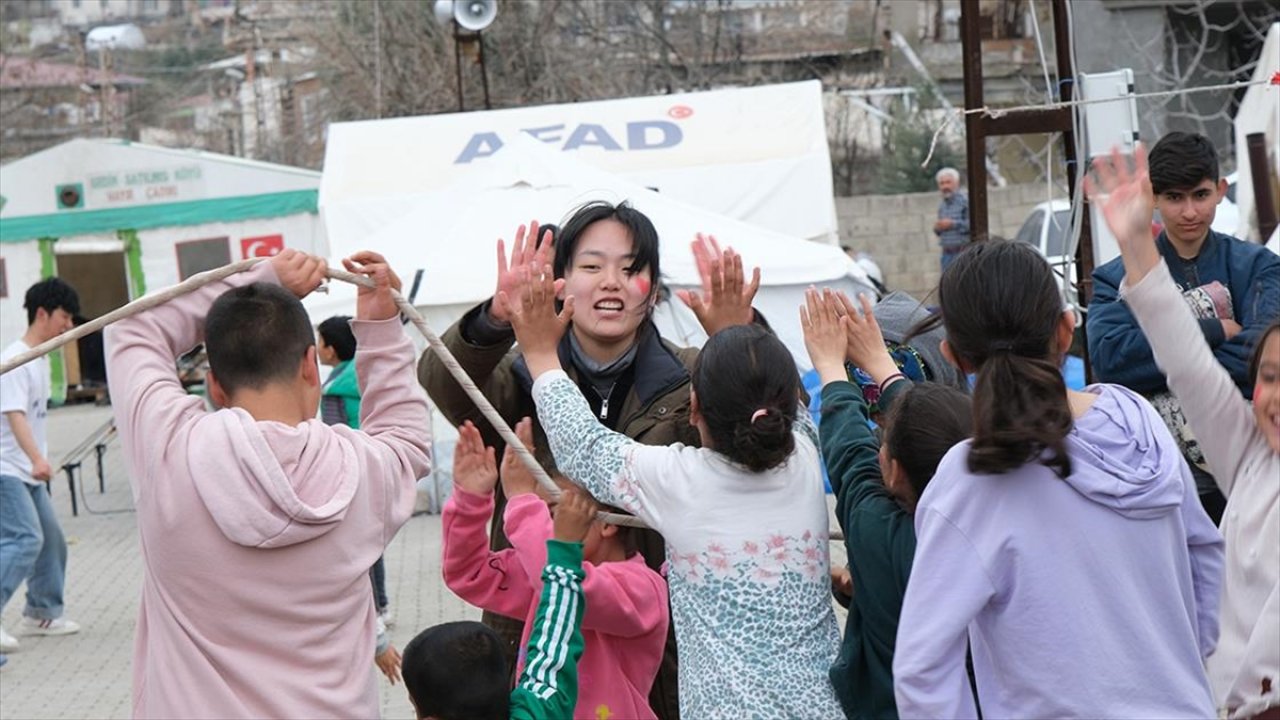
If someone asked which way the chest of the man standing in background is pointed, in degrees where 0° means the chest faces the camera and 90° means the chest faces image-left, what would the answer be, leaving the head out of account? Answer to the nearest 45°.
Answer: approximately 45°

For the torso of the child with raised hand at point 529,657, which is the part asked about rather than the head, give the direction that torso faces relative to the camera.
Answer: away from the camera

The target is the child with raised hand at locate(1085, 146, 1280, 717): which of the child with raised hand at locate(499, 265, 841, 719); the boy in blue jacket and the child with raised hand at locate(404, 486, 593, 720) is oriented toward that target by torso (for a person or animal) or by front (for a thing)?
the boy in blue jacket

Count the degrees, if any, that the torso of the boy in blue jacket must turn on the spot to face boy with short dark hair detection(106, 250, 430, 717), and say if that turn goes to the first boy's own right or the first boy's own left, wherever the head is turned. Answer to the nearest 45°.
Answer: approximately 45° to the first boy's own right

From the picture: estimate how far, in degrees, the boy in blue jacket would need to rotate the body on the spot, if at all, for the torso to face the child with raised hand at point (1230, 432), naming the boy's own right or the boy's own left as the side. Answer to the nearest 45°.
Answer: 0° — they already face them

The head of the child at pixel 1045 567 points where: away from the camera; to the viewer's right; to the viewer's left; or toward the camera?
away from the camera

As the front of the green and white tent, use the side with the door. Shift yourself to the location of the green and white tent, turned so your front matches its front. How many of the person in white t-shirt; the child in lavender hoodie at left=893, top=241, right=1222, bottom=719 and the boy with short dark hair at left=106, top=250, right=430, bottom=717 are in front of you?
3

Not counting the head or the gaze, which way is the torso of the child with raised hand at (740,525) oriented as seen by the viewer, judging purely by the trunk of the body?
away from the camera

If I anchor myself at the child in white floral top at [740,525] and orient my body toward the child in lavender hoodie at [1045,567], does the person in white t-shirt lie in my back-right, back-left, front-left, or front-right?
back-left

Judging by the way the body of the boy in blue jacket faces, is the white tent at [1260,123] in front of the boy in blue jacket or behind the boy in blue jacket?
behind

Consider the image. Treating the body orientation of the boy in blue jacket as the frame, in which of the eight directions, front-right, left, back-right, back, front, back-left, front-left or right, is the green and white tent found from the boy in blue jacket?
back-right

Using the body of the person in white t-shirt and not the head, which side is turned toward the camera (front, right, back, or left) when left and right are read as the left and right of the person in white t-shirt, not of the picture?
right
